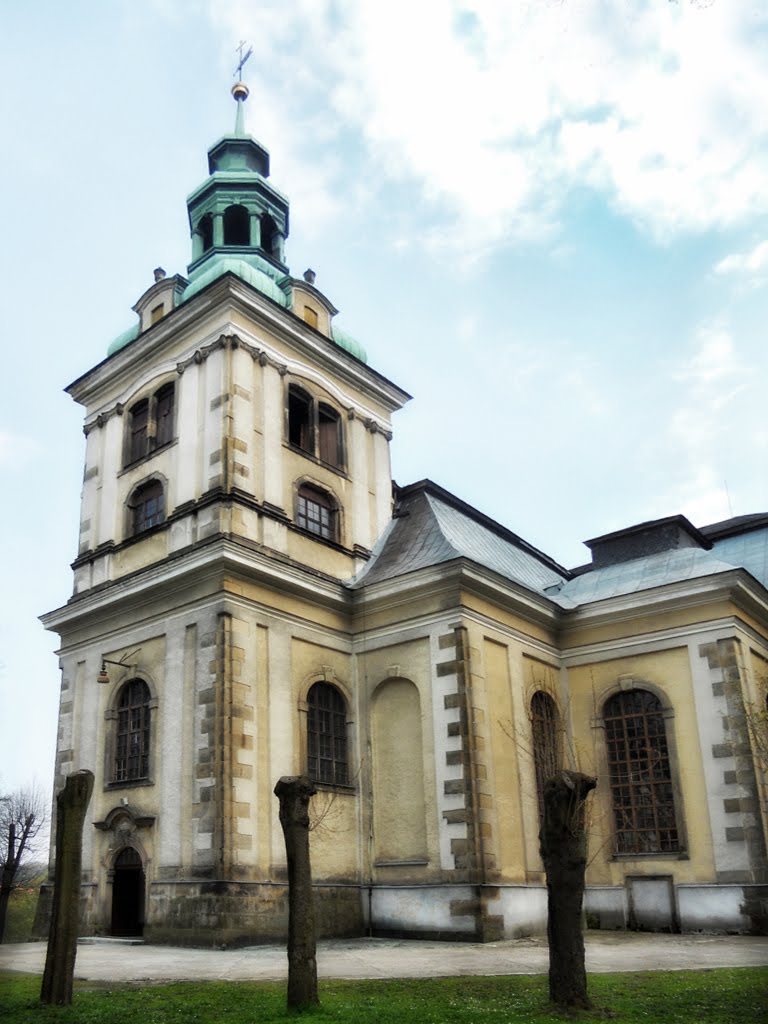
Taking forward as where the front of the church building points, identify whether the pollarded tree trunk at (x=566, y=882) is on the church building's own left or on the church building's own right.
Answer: on the church building's own left

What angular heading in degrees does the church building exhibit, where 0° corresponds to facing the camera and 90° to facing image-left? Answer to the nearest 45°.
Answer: approximately 45°

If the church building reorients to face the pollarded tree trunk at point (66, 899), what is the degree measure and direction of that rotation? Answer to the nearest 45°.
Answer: approximately 45° to its left

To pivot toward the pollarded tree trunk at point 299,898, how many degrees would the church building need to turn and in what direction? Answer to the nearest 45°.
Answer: approximately 45° to its left
